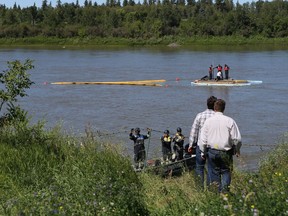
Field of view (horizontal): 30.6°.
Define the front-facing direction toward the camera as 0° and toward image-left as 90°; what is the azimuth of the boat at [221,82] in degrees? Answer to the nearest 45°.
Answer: approximately 270°

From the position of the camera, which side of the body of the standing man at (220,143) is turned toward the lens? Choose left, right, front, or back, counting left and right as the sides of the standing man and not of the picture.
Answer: back

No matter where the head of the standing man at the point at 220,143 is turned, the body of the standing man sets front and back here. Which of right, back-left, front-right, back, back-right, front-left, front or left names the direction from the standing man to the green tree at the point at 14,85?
front-left

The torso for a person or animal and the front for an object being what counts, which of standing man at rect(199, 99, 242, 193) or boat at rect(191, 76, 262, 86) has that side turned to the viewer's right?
the boat

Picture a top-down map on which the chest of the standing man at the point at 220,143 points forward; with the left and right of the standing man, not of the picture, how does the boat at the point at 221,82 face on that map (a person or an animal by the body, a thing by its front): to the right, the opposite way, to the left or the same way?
to the right
